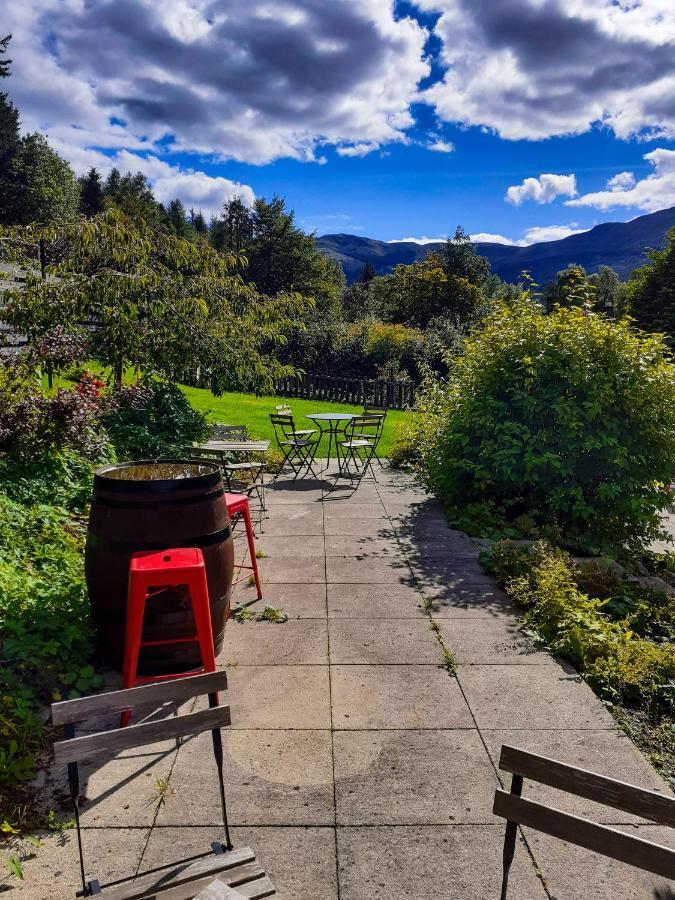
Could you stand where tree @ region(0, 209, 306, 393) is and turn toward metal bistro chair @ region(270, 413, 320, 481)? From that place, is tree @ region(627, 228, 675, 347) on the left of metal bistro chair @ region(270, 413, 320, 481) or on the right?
left

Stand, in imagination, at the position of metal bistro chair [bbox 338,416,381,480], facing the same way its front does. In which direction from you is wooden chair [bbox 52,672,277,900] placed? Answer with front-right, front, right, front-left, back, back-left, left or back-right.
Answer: back-left

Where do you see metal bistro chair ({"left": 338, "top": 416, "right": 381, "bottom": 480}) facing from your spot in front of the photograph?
facing away from the viewer and to the left of the viewer

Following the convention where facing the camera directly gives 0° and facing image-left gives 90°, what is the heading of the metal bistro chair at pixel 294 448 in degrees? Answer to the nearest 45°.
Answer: approximately 225°

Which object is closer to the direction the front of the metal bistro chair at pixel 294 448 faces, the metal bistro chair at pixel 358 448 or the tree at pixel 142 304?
the metal bistro chair

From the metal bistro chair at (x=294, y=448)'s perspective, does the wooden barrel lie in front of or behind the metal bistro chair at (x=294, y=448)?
behind

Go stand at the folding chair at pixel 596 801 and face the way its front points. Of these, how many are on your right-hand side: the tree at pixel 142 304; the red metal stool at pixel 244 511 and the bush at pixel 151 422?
3
